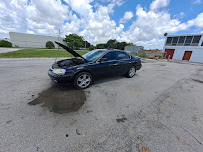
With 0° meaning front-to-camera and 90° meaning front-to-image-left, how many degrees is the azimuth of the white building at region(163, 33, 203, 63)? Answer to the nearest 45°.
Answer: approximately 45°

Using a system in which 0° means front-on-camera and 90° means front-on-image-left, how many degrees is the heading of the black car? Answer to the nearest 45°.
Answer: approximately 45°

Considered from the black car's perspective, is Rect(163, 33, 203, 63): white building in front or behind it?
behind
